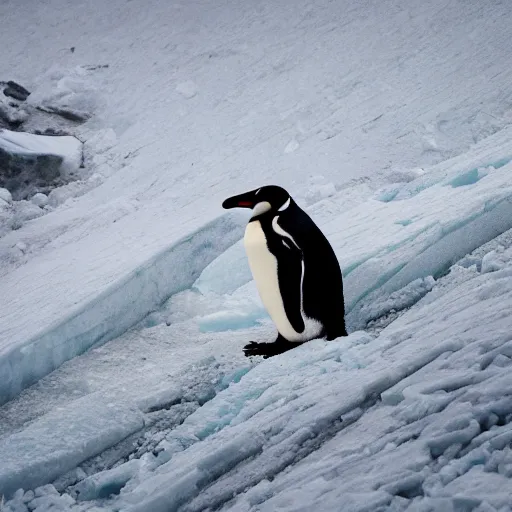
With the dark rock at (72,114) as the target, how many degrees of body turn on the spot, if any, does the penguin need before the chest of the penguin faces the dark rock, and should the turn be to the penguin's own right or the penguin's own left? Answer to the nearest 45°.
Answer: approximately 90° to the penguin's own right

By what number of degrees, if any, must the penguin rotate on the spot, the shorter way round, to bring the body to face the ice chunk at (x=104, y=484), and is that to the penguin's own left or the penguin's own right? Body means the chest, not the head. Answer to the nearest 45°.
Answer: approximately 45° to the penguin's own left

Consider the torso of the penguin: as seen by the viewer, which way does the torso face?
to the viewer's left

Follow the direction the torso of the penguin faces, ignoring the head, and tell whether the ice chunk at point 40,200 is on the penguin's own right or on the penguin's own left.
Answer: on the penguin's own right

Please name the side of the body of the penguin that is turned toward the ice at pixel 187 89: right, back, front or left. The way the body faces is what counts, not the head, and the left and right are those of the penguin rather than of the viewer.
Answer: right

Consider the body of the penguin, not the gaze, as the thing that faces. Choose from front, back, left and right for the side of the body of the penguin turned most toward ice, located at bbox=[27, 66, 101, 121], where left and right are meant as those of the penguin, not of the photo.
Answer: right

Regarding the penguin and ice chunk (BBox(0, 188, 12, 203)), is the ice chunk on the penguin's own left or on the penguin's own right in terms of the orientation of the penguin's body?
on the penguin's own right
